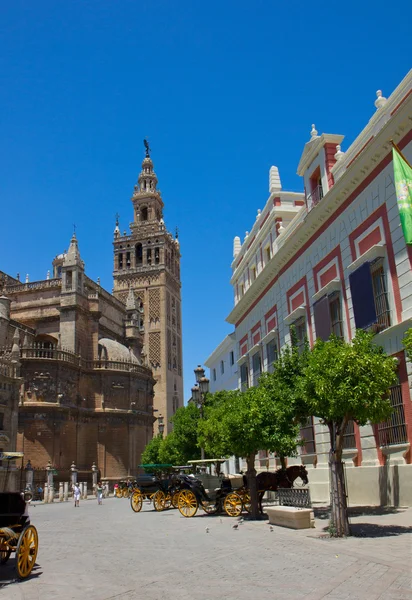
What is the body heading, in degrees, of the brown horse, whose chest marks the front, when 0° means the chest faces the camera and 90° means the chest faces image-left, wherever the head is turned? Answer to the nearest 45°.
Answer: approximately 270°

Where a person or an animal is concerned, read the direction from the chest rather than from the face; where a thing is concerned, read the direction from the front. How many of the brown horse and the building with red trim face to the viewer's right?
1

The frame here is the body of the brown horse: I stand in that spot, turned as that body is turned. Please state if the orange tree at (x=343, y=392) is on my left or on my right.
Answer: on my right

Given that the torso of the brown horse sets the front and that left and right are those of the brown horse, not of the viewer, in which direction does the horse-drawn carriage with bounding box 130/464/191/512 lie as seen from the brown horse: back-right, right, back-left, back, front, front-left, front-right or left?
back-left
